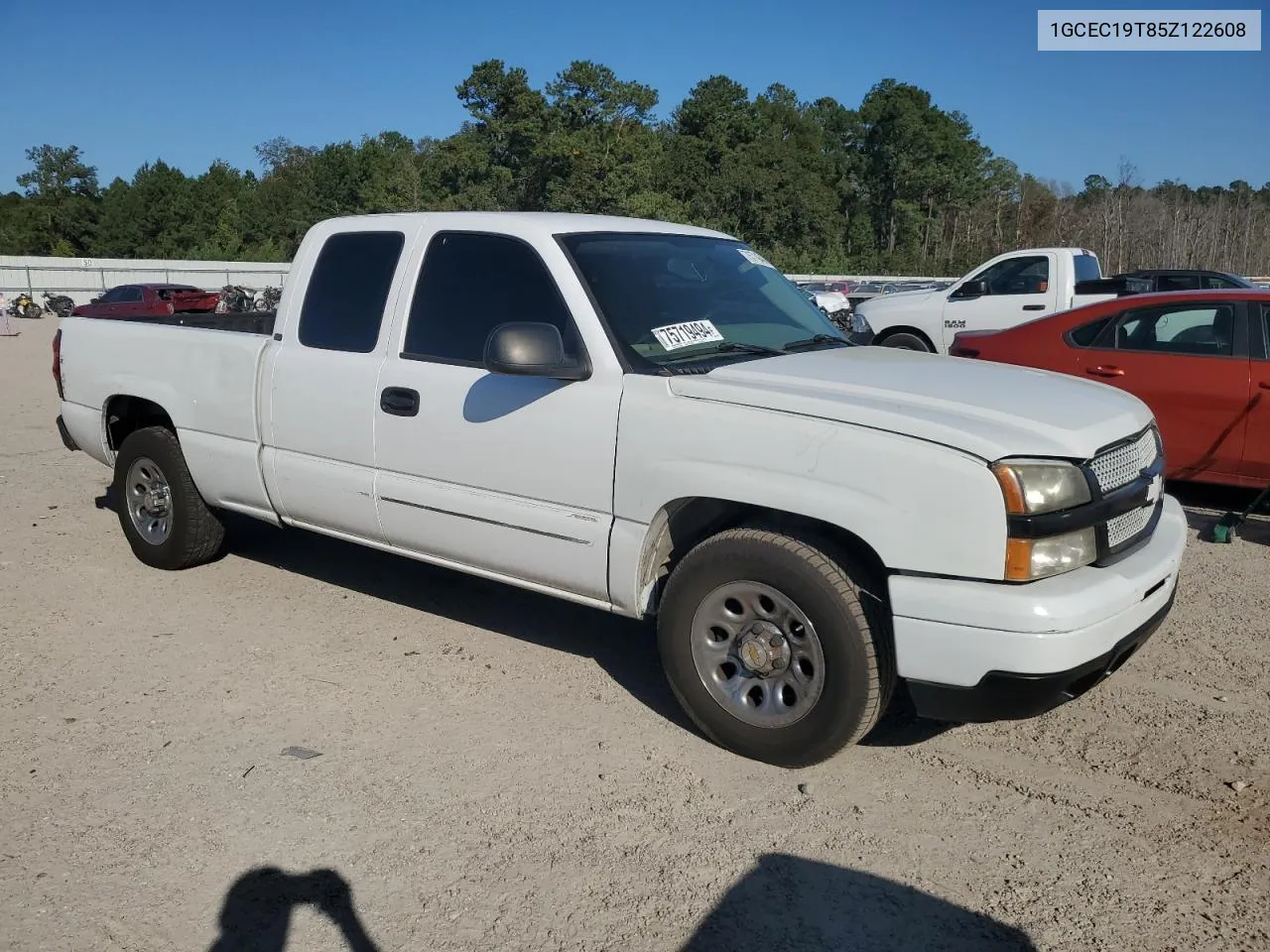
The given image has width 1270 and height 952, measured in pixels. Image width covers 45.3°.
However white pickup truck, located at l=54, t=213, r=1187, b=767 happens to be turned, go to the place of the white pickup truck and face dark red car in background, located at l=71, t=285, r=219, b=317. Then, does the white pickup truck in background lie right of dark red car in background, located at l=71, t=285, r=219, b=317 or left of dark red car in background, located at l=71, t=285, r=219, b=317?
right

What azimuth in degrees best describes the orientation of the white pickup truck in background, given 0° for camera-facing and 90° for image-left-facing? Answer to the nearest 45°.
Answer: approximately 90°

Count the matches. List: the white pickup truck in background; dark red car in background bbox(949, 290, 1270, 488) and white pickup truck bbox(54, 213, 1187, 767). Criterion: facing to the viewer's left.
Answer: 1

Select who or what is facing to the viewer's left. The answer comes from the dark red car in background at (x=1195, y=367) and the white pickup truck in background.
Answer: the white pickup truck in background

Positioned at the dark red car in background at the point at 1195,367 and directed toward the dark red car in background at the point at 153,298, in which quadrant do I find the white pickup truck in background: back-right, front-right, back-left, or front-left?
front-right

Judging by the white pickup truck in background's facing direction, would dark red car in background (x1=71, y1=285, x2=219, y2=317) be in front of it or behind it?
in front

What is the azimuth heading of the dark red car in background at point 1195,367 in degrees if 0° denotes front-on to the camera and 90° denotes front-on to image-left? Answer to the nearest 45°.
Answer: approximately 270°

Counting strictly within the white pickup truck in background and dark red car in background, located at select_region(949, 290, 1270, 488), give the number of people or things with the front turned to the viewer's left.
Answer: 1

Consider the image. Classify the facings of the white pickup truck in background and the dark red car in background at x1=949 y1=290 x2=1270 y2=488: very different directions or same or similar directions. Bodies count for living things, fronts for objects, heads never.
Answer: very different directions

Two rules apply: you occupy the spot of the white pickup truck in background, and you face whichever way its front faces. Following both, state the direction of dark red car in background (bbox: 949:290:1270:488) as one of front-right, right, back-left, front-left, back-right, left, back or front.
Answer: left
